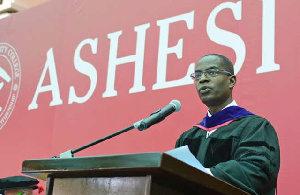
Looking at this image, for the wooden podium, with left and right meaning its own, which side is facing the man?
back

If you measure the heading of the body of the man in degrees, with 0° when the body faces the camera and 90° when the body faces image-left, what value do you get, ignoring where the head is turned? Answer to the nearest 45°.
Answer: approximately 45°

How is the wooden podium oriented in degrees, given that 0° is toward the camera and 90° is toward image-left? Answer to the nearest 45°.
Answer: approximately 45°
